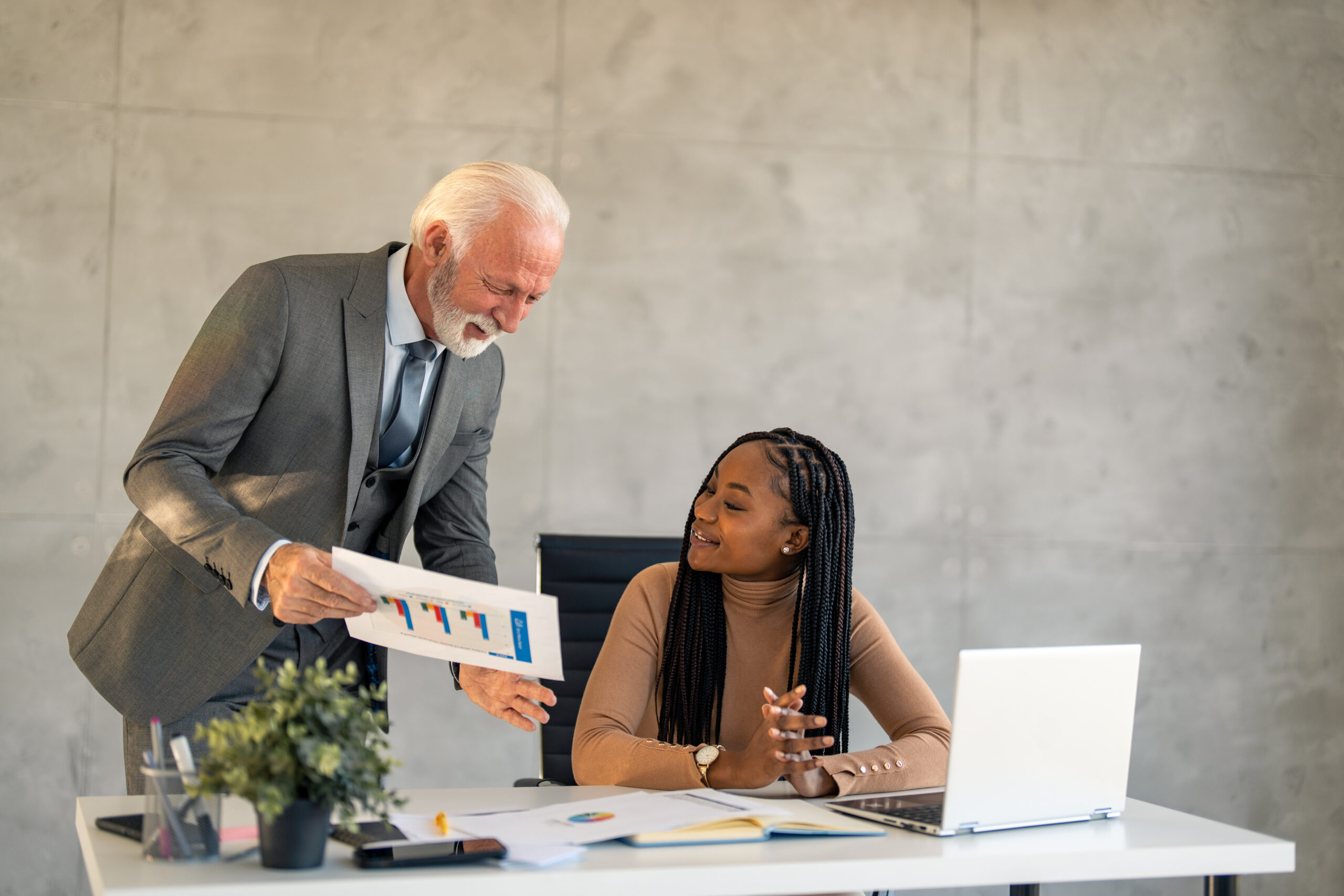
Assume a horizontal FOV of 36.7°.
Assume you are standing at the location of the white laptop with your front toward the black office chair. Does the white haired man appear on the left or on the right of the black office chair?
left

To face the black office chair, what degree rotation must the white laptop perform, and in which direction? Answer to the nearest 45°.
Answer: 0° — it already faces it

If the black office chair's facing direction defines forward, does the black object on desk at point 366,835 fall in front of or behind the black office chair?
in front

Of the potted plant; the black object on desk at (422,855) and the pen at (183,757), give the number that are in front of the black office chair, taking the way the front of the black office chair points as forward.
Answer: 3

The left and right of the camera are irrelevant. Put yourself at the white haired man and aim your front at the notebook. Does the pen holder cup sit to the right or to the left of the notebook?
right

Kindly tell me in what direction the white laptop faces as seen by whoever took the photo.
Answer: facing away from the viewer and to the left of the viewer

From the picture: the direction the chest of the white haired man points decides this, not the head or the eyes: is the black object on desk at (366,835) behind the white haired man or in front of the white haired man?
in front

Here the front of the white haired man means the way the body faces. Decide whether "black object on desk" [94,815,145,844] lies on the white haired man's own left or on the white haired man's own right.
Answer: on the white haired man's own right

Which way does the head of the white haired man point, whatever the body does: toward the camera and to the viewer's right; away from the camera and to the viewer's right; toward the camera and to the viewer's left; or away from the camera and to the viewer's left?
toward the camera and to the viewer's right
